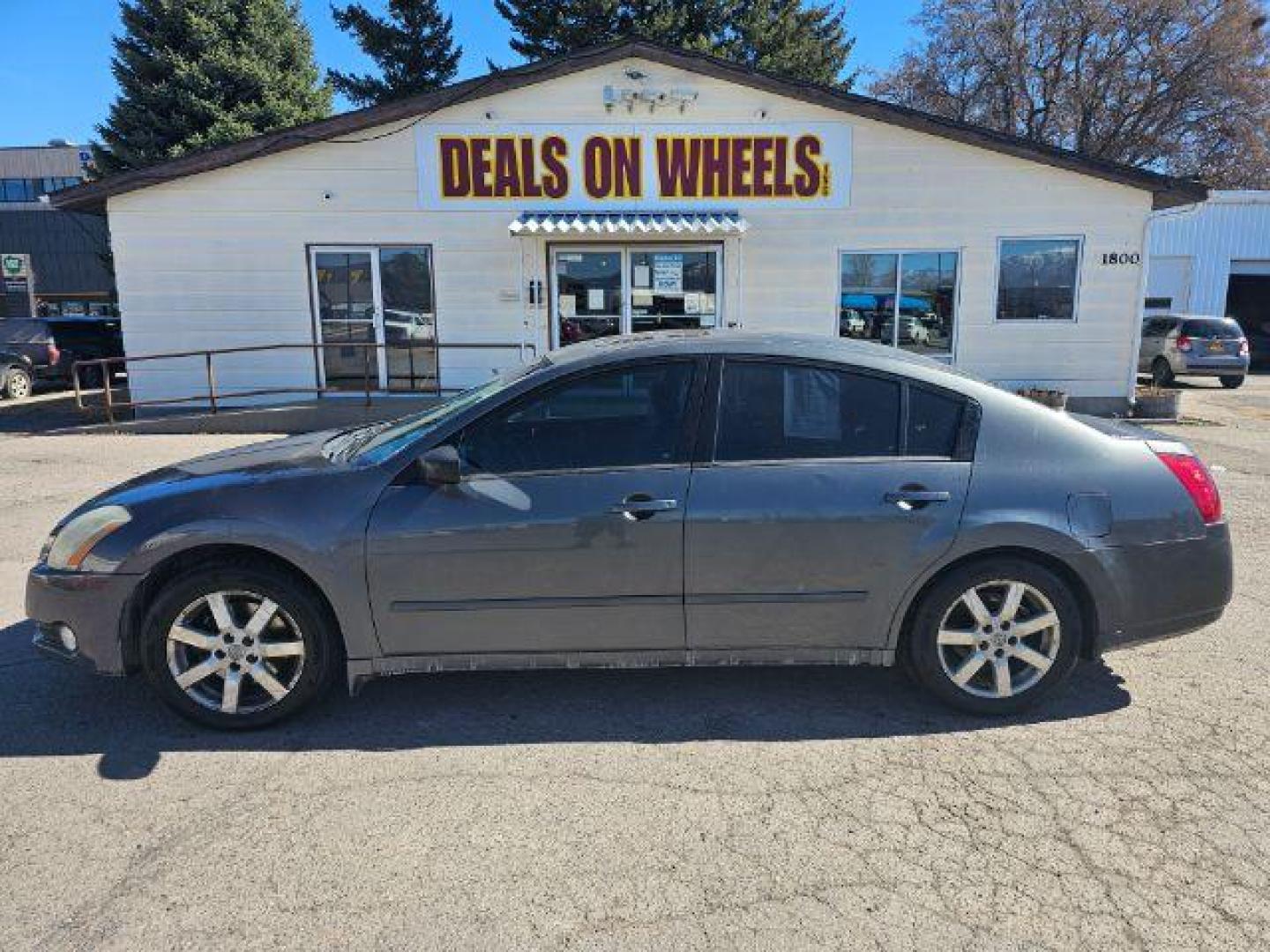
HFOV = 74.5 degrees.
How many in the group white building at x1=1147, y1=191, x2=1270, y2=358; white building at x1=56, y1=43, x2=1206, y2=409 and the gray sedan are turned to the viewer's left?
1

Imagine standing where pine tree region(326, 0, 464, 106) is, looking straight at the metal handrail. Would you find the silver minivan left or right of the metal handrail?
left

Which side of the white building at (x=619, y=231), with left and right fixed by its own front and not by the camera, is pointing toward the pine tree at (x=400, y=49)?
back

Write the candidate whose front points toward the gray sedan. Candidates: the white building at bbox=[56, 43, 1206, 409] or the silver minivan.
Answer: the white building

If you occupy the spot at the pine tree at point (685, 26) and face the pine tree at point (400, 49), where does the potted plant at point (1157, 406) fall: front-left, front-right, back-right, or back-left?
back-left

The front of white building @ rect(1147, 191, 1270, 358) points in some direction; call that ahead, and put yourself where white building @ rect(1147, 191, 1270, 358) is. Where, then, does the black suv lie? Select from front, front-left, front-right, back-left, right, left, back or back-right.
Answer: front-right

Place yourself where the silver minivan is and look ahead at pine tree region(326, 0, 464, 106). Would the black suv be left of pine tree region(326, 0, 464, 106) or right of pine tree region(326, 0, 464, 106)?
left

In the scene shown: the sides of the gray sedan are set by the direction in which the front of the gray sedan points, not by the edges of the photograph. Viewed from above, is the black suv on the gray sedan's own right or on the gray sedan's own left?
on the gray sedan's own right

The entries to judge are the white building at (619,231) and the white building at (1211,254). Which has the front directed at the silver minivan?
the white building at (1211,254)

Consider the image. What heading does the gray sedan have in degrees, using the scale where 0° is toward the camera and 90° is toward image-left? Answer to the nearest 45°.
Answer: approximately 90°

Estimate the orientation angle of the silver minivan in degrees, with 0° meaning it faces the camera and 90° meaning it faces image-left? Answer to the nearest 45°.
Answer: approximately 135°

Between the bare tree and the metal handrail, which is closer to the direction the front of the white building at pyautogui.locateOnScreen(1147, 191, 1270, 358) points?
the metal handrail

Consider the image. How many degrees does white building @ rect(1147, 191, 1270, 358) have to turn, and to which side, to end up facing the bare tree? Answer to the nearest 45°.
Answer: approximately 180°

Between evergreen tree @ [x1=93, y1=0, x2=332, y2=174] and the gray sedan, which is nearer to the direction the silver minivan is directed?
the evergreen tree

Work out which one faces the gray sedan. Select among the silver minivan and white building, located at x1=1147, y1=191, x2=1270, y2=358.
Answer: the white building

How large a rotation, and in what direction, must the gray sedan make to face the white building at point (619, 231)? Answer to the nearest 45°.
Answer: approximately 90° to its right
